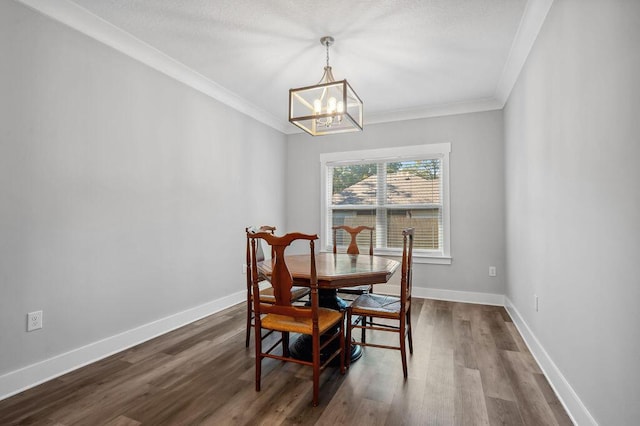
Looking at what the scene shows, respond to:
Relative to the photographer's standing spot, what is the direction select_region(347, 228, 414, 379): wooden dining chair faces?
facing to the left of the viewer

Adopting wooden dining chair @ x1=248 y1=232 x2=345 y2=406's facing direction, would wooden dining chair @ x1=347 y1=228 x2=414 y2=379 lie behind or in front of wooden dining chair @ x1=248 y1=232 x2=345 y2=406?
in front

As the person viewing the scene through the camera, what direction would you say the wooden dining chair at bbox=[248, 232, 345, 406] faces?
facing away from the viewer and to the right of the viewer

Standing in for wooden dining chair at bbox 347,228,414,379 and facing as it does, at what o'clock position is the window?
The window is roughly at 3 o'clock from the wooden dining chair.

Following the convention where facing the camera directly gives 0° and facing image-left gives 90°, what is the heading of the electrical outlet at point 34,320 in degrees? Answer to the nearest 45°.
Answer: approximately 315°

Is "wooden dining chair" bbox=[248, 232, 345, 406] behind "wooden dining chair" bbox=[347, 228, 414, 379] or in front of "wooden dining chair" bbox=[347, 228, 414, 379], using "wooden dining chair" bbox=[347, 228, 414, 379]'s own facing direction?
in front

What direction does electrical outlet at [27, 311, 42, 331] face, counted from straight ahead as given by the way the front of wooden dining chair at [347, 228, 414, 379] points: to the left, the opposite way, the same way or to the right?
the opposite way

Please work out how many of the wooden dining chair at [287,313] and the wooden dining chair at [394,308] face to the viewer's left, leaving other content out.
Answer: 1

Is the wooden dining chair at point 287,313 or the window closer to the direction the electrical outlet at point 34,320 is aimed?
the wooden dining chair

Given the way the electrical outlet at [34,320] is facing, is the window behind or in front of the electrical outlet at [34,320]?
in front

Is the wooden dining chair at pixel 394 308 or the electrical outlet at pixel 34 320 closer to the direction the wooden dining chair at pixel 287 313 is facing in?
the wooden dining chair

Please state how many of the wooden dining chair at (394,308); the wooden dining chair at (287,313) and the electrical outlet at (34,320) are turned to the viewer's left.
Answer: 1

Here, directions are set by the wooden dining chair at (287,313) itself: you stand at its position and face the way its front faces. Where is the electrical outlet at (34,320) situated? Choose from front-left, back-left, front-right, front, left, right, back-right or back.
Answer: back-left
